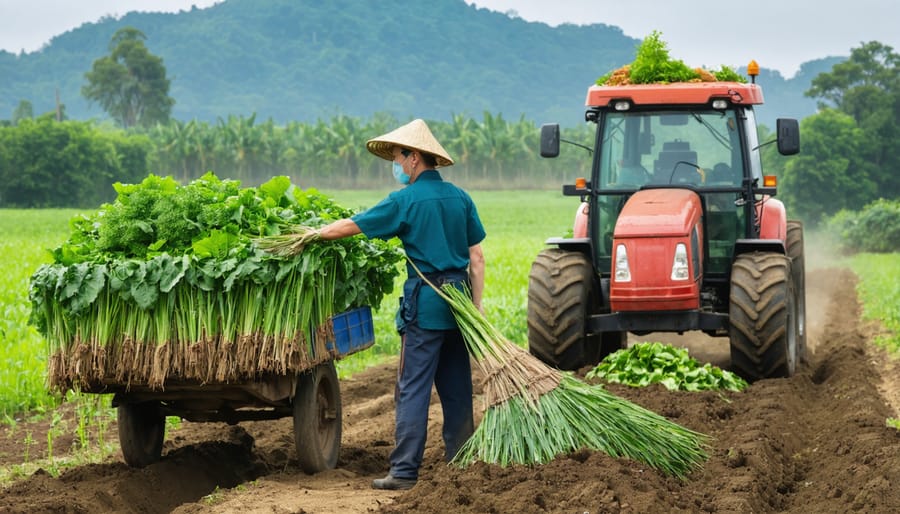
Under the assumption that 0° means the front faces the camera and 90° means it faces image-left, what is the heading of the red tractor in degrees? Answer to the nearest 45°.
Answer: approximately 0°

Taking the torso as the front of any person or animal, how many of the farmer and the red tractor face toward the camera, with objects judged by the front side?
1

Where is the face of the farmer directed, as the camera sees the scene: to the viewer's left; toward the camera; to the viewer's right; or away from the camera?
to the viewer's left

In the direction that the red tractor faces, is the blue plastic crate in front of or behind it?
in front

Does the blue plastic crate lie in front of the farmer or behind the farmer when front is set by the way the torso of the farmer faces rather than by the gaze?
in front

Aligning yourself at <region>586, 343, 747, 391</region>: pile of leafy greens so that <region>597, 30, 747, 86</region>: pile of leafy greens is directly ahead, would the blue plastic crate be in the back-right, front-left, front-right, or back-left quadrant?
back-left
